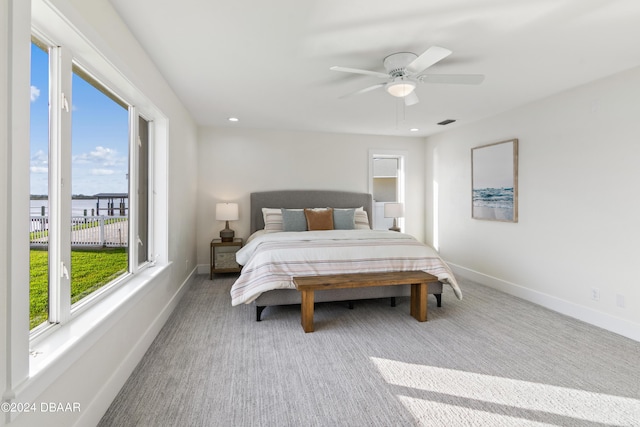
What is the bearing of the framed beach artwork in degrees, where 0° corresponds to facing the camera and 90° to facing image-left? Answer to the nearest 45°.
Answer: approximately 45°

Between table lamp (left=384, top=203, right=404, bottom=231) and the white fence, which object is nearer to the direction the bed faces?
the white fence

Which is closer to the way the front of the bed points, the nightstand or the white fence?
the white fence

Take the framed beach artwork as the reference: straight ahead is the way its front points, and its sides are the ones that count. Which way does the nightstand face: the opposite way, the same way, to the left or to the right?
to the left

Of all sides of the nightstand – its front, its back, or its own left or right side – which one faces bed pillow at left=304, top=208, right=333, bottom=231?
left

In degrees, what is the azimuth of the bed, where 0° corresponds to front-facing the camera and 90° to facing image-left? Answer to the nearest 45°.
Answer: approximately 0°

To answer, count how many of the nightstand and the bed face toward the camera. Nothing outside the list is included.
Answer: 2
